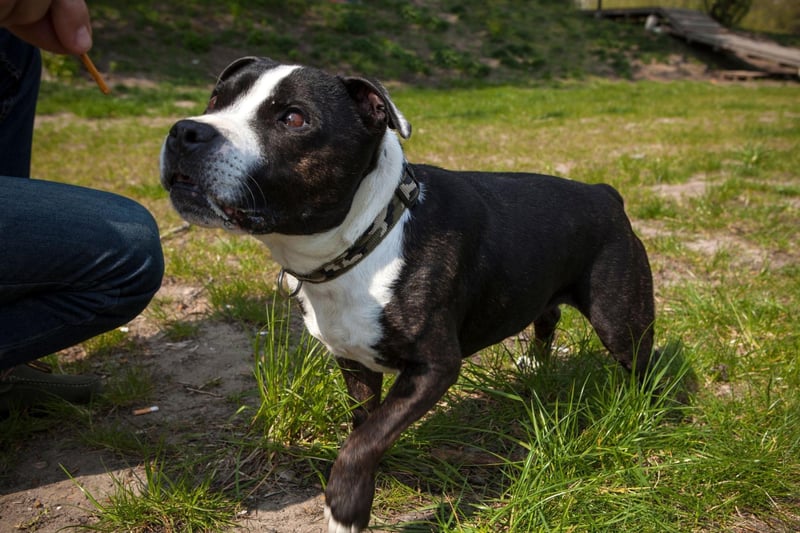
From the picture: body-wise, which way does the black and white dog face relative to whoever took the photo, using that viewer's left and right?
facing the viewer and to the left of the viewer
